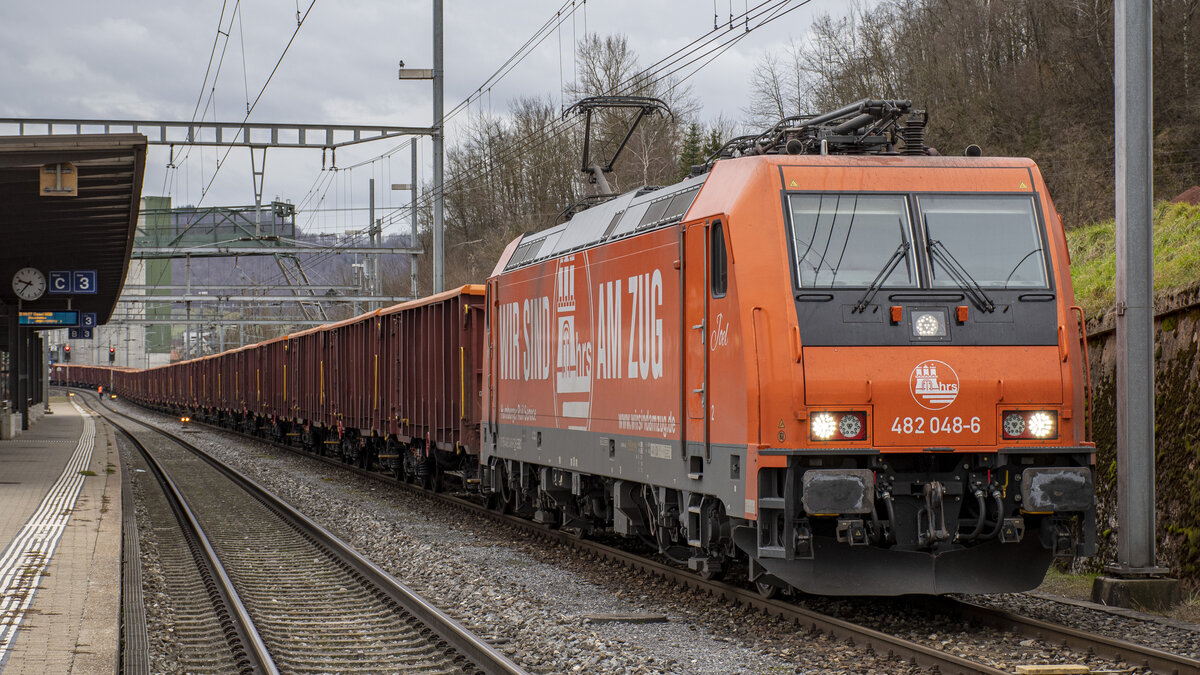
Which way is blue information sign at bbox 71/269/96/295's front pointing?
toward the camera

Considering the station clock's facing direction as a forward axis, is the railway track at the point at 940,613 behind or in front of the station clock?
in front

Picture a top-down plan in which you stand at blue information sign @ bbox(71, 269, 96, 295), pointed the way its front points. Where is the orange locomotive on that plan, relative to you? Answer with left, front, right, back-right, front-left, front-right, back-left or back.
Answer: front

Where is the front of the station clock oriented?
toward the camera

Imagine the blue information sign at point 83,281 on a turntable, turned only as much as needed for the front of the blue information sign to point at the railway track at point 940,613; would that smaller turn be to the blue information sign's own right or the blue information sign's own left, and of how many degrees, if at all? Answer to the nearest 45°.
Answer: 0° — it already faces it

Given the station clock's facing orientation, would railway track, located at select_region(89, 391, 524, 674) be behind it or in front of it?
in front

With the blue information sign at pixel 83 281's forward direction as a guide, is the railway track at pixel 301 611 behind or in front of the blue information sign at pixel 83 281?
in front

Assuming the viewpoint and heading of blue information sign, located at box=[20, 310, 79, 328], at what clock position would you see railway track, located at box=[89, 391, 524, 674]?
The railway track is roughly at 12 o'clock from the blue information sign.

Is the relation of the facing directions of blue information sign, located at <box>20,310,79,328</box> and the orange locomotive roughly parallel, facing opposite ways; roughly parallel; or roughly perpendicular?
roughly parallel

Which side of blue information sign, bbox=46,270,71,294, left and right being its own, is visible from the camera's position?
front
